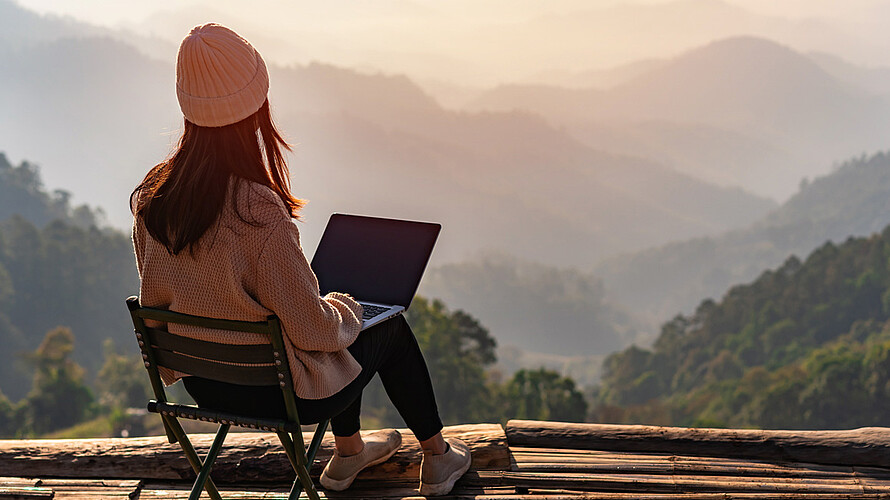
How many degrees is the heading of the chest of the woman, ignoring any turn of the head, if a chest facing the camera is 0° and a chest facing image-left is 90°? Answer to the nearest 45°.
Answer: approximately 225°

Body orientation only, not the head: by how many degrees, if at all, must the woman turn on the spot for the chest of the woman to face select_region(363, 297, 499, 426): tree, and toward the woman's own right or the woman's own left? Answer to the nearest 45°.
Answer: approximately 45° to the woman's own left

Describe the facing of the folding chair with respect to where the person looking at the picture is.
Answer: facing away from the viewer and to the right of the viewer

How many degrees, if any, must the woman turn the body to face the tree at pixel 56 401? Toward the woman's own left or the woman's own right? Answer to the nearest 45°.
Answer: approximately 45° to the woman's own left

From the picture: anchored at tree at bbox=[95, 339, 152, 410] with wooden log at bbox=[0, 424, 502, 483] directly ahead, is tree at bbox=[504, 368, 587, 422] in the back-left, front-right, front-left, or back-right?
front-left

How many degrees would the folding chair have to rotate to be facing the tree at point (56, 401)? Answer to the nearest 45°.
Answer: approximately 45° to its left

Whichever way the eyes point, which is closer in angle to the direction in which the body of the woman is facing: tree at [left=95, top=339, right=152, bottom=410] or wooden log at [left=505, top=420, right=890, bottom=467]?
the wooden log

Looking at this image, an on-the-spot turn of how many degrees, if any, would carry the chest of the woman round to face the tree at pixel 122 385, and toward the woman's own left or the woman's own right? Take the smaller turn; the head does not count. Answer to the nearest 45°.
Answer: approximately 45° to the woman's own left

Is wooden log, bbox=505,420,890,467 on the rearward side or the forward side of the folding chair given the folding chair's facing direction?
on the forward side
